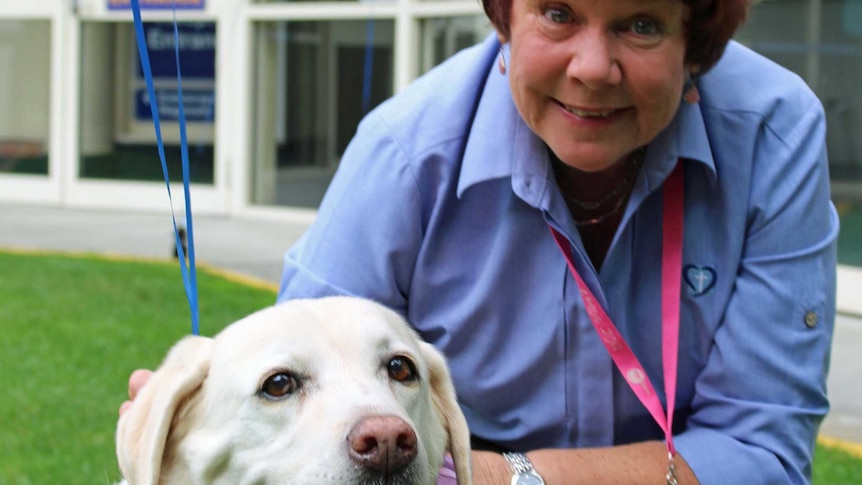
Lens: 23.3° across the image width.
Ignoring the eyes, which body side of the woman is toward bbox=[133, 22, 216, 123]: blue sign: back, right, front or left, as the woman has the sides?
back

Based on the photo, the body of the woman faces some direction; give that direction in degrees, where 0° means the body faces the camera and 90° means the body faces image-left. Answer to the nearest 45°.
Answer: approximately 0°

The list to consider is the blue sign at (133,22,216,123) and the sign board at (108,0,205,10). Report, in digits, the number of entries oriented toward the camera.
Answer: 2

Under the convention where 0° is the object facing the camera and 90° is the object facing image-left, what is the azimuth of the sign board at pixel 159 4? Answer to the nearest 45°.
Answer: approximately 0°

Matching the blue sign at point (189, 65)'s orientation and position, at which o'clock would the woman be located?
The woman is roughly at 12 o'clock from the blue sign.
